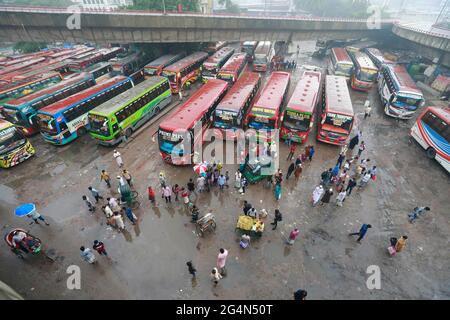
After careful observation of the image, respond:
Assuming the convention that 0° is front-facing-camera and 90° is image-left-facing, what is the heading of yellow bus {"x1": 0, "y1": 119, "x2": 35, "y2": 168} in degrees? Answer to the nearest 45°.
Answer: approximately 315°

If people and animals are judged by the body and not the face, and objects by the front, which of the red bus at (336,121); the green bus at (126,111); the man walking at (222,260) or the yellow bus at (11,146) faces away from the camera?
the man walking

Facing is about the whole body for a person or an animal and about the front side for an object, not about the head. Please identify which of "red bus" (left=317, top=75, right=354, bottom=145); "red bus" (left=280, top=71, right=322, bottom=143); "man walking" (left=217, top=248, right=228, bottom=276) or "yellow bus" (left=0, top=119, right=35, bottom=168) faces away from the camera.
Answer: the man walking

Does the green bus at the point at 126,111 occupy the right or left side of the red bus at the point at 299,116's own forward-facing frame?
on its right

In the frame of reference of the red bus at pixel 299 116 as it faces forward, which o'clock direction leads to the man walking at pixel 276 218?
The man walking is roughly at 12 o'clock from the red bus.

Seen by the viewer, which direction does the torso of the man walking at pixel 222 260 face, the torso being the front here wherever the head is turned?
away from the camera

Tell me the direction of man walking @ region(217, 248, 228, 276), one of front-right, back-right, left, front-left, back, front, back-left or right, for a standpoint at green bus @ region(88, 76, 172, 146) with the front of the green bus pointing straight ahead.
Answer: front-left

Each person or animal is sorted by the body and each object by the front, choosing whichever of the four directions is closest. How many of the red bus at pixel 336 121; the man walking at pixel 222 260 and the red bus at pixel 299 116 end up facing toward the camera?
2
